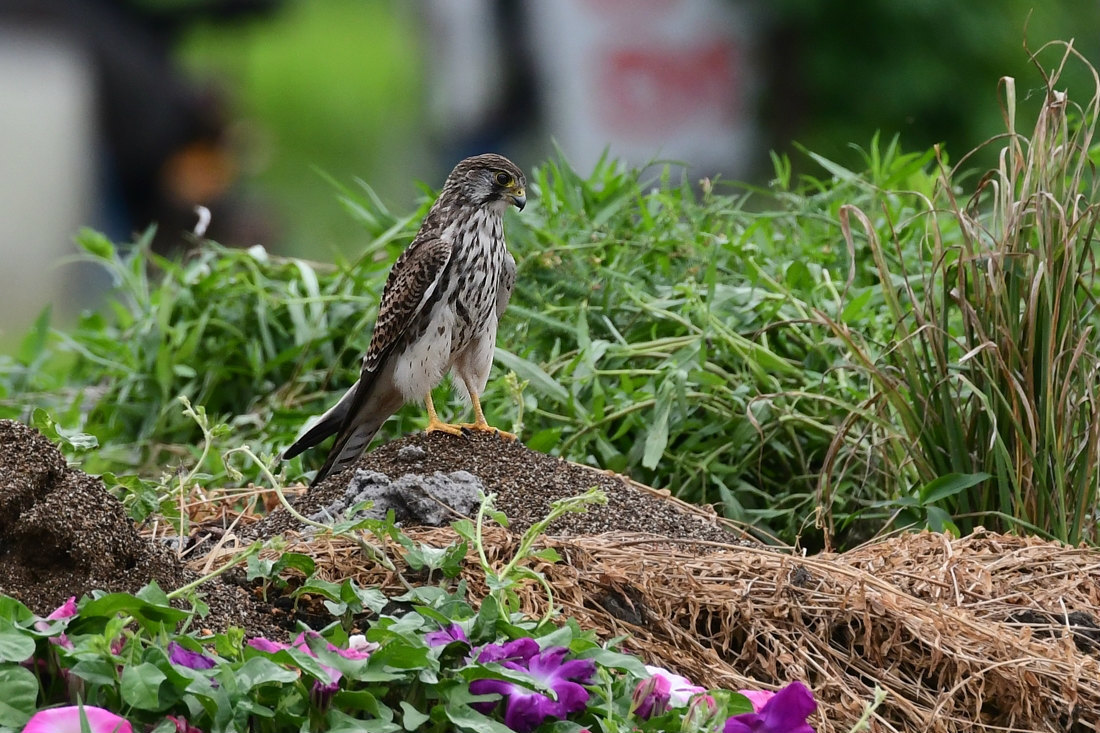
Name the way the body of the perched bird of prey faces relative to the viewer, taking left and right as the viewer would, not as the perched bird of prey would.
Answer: facing the viewer and to the right of the viewer

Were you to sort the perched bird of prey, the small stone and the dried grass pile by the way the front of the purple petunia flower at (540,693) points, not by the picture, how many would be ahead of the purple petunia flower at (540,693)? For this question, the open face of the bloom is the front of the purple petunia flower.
0

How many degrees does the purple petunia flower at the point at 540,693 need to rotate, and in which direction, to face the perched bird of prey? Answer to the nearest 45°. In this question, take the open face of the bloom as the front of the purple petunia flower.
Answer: approximately 180°

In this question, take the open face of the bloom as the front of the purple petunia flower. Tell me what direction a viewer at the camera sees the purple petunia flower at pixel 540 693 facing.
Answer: facing the viewer

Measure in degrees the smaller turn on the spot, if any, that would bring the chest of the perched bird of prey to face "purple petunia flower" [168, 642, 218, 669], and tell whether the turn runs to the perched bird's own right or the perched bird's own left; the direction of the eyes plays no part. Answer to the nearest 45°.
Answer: approximately 45° to the perched bird's own right

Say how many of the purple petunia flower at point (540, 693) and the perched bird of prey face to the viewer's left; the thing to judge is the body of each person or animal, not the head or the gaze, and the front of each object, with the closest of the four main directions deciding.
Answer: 0

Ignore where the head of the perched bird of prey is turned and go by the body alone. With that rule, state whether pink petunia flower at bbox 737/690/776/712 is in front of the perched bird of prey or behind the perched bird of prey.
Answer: in front

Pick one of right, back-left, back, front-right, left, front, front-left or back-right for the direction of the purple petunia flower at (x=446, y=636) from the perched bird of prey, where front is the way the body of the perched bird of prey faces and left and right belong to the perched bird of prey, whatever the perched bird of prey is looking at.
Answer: front-right

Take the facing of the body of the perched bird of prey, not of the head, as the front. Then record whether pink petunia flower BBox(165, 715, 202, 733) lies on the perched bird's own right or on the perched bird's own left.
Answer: on the perched bird's own right
